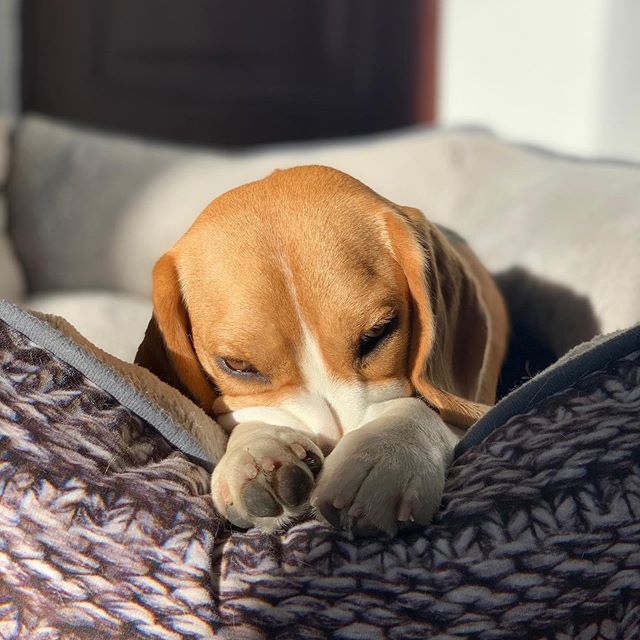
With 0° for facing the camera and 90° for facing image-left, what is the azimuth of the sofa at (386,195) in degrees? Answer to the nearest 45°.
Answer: approximately 0°

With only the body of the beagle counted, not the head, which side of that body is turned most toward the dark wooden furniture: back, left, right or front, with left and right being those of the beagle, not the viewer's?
back

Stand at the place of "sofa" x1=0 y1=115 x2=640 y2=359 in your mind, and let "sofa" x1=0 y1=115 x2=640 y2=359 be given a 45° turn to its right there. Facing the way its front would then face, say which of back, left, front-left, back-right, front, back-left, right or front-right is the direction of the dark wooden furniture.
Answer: back-right

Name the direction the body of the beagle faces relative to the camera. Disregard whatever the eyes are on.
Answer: toward the camera
